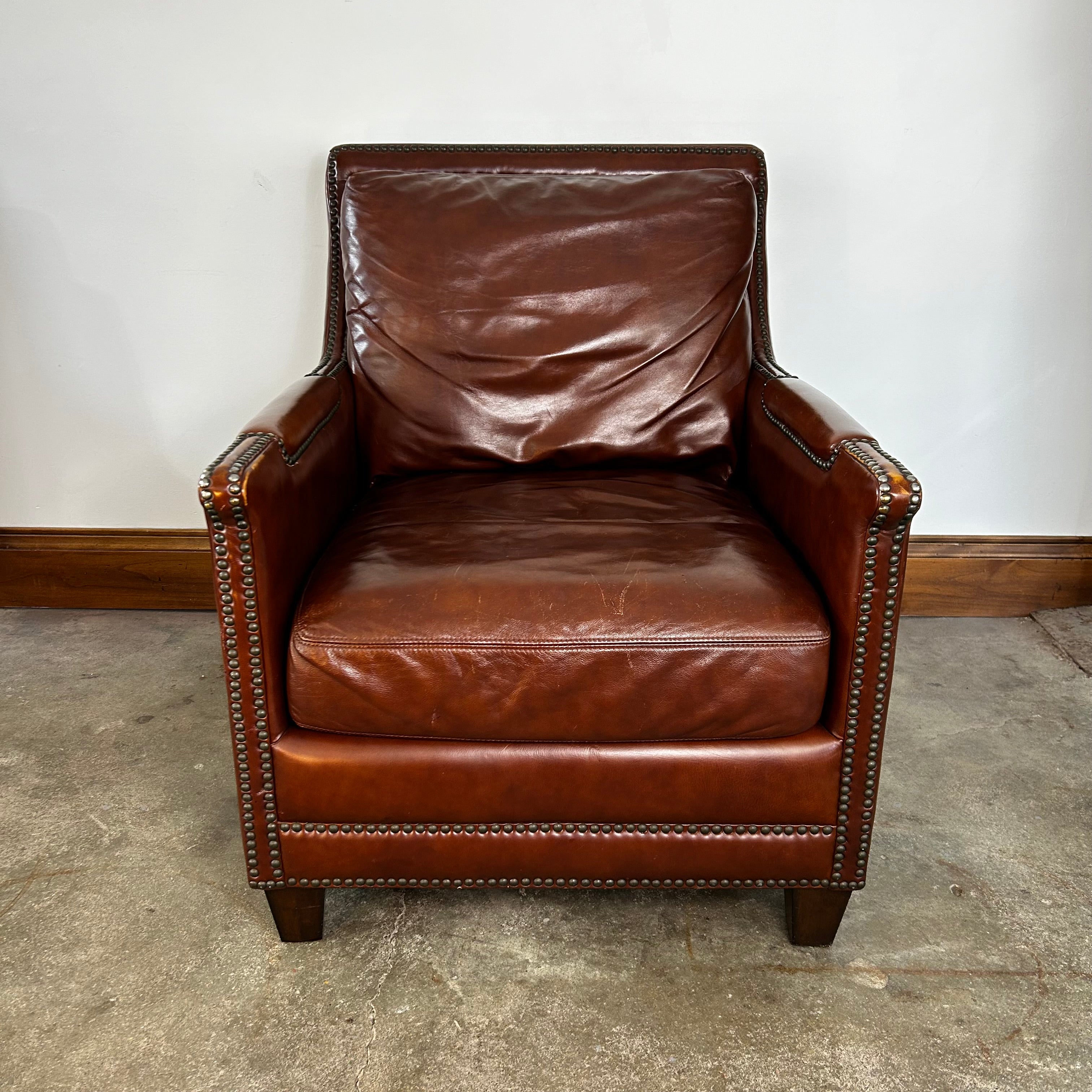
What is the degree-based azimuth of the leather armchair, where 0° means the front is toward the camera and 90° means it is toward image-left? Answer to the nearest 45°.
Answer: approximately 0°
